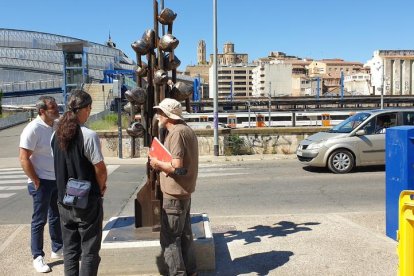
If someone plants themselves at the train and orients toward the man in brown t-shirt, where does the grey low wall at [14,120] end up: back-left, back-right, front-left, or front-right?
front-right

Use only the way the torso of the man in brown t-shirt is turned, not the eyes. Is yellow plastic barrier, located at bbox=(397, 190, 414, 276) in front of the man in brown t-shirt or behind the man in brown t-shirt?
behind

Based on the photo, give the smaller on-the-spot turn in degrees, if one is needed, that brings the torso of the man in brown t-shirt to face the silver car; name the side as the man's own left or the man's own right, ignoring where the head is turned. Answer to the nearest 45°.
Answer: approximately 135° to the man's own right

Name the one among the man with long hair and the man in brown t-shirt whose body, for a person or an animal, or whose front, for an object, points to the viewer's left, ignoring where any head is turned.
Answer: the man in brown t-shirt

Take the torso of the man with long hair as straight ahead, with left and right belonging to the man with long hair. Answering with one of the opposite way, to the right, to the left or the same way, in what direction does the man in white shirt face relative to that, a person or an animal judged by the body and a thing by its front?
to the right

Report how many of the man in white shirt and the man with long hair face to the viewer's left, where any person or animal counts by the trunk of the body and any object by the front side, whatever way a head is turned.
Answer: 0

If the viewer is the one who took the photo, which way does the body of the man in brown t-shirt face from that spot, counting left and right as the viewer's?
facing to the left of the viewer

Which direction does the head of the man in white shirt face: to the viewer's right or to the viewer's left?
to the viewer's right

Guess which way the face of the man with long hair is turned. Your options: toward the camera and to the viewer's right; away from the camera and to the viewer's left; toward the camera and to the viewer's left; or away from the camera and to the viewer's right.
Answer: away from the camera and to the viewer's right

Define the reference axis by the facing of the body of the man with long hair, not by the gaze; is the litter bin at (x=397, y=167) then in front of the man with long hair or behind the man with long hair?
in front

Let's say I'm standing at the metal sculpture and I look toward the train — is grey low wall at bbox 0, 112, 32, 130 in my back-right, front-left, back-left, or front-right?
front-left

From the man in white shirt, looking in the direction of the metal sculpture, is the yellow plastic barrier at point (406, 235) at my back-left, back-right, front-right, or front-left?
front-right

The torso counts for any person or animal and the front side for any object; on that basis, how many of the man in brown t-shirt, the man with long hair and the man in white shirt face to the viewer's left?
1

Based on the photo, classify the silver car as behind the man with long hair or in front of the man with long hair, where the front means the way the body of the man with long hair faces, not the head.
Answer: in front

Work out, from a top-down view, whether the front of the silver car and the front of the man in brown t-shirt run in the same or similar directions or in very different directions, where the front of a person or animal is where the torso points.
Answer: same or similar directions

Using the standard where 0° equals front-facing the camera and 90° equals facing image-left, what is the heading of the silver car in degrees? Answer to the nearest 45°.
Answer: approximately 45°

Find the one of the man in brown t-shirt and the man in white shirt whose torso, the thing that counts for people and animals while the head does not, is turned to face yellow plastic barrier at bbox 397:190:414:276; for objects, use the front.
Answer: the man in white shirt
